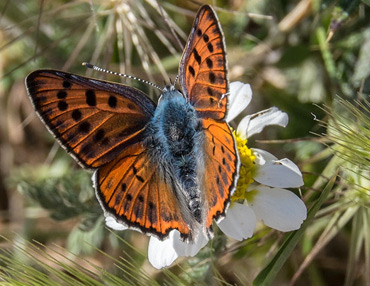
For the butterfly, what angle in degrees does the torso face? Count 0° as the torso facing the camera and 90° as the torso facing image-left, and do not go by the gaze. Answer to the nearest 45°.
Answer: approximately 180°
